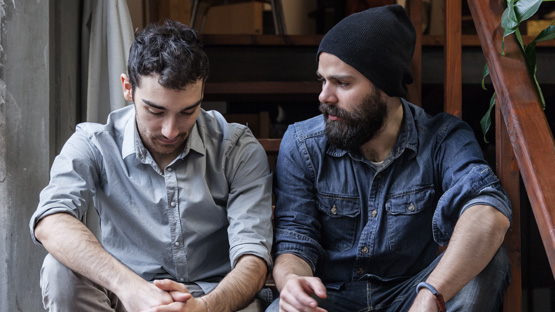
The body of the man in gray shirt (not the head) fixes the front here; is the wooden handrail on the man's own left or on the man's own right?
on the man's own left

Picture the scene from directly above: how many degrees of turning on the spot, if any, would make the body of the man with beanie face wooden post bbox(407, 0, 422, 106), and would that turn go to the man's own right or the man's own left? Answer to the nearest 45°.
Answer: approximately 180°

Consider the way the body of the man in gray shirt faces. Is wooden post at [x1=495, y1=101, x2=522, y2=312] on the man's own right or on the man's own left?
on the man's own left

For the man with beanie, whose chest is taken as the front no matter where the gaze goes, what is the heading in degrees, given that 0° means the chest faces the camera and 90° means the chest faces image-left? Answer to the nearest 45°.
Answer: approximately 0°

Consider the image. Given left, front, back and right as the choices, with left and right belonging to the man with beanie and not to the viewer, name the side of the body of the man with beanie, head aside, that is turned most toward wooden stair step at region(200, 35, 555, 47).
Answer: back
